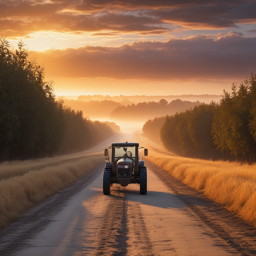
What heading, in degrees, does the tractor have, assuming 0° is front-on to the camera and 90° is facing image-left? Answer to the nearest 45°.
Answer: approximately 0°
